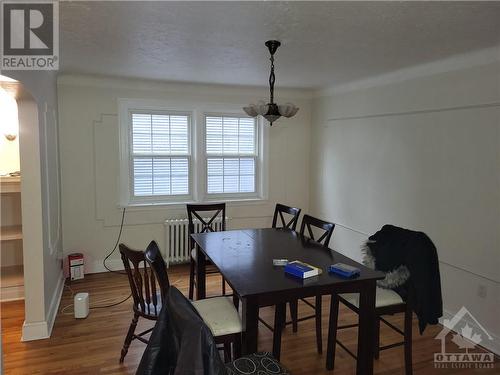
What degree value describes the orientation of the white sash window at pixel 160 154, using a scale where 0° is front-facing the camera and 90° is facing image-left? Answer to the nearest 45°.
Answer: approximately 0°

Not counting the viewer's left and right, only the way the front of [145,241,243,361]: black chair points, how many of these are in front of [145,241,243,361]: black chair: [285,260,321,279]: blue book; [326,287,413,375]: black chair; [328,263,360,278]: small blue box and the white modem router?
3

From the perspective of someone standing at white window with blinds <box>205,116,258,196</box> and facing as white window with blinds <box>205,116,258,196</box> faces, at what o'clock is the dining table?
The dining table is roughly at 12 o'clock from the white window with blinds.

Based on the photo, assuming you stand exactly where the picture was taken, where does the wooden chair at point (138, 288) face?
facing away from the viewer and to the right of the viewer

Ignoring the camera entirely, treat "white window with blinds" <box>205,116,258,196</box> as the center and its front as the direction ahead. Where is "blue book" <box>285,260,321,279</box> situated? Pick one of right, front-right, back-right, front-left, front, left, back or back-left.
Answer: front

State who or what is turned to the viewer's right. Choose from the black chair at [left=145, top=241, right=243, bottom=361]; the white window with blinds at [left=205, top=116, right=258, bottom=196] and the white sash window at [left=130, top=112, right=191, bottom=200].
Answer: the black chair

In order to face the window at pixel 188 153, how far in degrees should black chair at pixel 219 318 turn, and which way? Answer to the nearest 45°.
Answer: approximately 90° to its left

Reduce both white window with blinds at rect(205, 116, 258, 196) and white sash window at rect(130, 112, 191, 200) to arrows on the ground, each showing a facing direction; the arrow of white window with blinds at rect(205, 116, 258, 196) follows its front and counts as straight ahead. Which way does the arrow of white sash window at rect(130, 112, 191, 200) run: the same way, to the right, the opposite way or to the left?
the same way

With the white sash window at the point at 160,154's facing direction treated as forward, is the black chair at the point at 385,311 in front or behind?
in front

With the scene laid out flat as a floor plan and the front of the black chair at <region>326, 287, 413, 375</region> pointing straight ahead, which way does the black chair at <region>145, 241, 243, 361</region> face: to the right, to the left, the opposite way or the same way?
the opposite way

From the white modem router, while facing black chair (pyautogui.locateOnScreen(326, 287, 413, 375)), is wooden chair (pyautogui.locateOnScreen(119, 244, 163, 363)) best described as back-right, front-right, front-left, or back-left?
front-right

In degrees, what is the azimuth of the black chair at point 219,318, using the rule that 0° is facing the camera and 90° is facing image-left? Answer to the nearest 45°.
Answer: approximately 270°

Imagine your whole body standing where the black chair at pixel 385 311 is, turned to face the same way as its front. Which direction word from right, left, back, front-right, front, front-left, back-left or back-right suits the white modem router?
front-right

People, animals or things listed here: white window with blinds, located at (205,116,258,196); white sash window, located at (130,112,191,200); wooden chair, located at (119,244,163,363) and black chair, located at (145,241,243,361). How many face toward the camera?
2

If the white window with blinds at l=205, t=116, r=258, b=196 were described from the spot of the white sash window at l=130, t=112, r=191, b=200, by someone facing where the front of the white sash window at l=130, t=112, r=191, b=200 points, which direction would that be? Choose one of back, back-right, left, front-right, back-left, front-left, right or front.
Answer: left

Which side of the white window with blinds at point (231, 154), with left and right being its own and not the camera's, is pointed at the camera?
front

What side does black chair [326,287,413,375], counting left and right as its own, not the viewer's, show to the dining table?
front

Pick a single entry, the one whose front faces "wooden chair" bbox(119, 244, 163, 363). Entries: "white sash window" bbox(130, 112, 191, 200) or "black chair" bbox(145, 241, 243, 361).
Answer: the white sash window

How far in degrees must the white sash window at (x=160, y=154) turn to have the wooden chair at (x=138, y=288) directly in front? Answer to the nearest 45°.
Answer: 0° — it already faces it

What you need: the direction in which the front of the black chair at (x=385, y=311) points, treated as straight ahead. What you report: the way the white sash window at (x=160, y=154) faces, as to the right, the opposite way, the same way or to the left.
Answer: to the left
